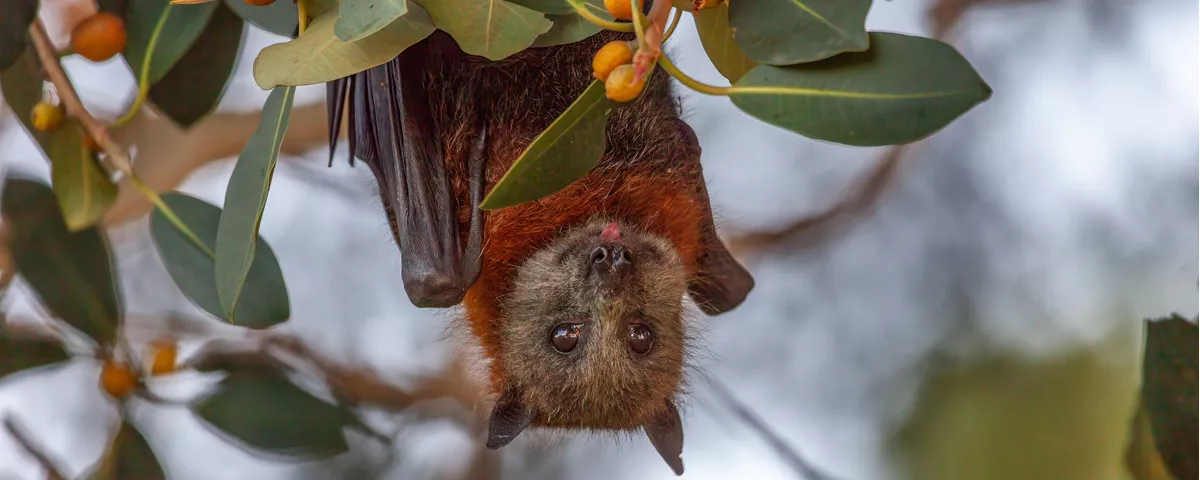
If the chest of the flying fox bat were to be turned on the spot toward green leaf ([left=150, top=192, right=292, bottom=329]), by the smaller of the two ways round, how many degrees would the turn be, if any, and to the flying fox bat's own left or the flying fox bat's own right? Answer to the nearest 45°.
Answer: approximately 90° to the flying fox bat's own right

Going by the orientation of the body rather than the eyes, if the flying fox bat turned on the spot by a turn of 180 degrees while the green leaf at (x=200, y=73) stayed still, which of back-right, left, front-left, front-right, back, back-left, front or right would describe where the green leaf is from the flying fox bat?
left

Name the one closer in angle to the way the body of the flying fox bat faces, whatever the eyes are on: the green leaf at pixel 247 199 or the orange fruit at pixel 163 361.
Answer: the green leaf

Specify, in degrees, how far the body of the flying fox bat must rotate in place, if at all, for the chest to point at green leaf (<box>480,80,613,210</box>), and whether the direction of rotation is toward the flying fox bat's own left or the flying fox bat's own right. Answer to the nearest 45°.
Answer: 0° — it already faces it

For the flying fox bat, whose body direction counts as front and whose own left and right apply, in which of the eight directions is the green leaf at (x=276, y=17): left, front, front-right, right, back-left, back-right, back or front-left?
right

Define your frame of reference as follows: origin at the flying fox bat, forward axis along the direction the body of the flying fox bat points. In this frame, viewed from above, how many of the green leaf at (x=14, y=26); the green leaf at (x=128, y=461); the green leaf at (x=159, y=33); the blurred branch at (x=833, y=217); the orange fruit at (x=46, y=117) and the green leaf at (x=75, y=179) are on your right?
5

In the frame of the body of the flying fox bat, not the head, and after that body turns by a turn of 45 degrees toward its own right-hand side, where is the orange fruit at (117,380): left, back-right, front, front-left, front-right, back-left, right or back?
front-right

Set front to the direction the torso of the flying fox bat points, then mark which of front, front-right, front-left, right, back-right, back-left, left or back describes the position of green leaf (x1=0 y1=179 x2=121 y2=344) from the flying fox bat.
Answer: right

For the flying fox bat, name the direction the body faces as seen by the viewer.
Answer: toward the camera

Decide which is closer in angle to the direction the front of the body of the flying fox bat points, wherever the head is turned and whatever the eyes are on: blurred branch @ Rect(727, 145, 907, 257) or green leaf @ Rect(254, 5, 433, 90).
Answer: the green leaf

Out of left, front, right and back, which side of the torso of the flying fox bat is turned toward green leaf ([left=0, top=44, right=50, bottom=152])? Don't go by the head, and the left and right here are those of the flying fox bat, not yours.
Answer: right

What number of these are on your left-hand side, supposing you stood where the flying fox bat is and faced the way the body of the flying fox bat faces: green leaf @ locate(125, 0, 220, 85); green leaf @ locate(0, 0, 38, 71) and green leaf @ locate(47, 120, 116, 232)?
0

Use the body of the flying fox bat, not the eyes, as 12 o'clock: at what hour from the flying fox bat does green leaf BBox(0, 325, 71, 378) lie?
The green leaf is roughly at 3 o'clock from the flying fox bat.
